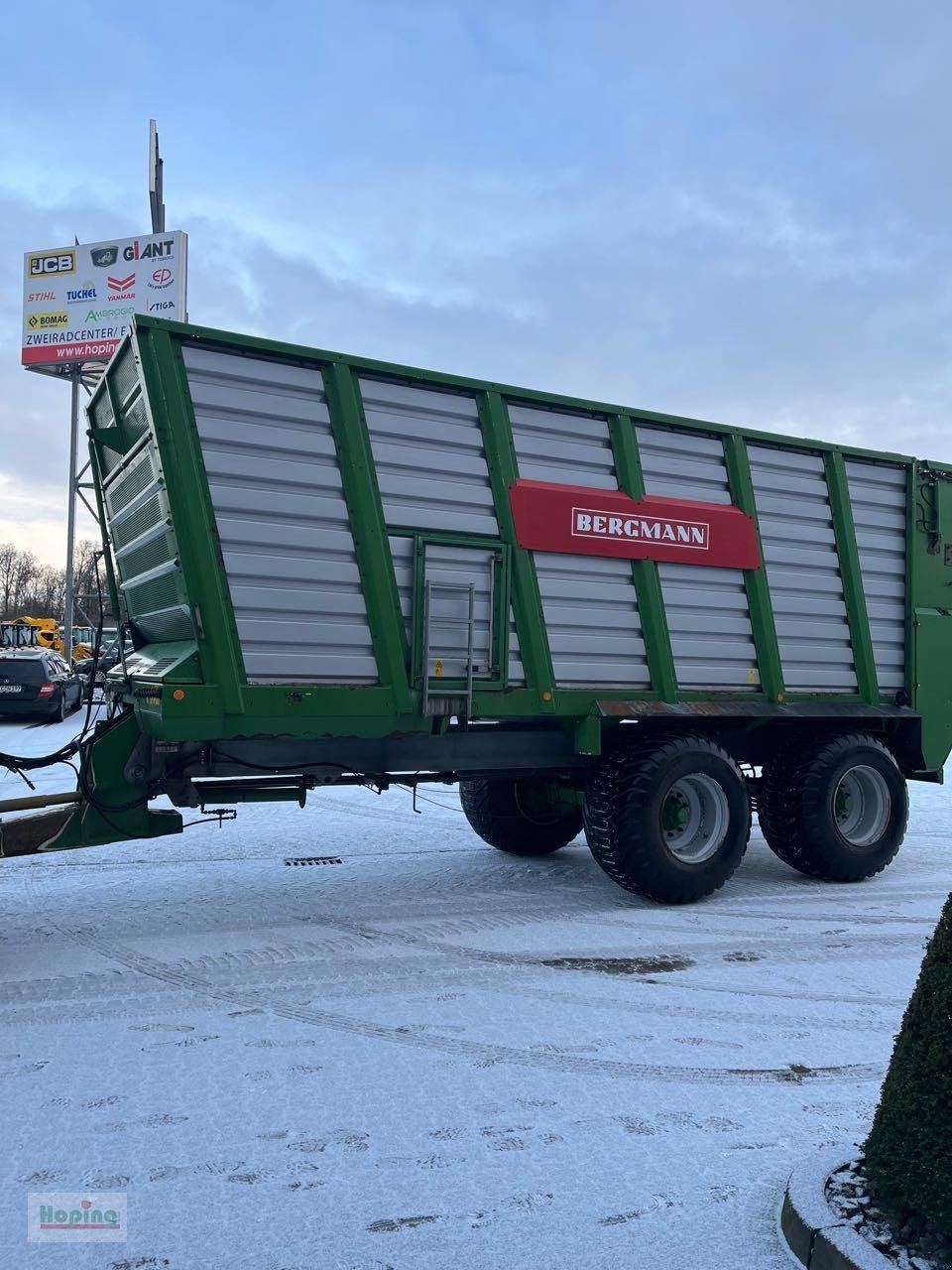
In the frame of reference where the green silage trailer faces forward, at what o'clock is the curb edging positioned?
The curb edging is roughly at 10 o'clock from the green silage trailer.

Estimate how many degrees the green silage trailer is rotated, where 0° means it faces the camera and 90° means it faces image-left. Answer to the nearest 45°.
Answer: approximately 45°

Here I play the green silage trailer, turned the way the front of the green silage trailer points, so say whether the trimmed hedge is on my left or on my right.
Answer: on my left

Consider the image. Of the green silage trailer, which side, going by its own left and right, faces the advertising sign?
right

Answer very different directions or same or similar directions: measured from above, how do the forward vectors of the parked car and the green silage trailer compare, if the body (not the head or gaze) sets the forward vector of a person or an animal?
very different directions

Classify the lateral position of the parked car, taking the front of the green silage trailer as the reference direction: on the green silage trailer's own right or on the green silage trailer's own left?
on the green silage trailer's own right

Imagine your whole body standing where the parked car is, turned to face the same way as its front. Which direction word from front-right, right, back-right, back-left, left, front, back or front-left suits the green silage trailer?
back-right

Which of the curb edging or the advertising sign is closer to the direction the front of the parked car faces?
the advertising sign

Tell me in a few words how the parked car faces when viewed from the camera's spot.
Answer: facing away from the viewer and to the right of the viewer
